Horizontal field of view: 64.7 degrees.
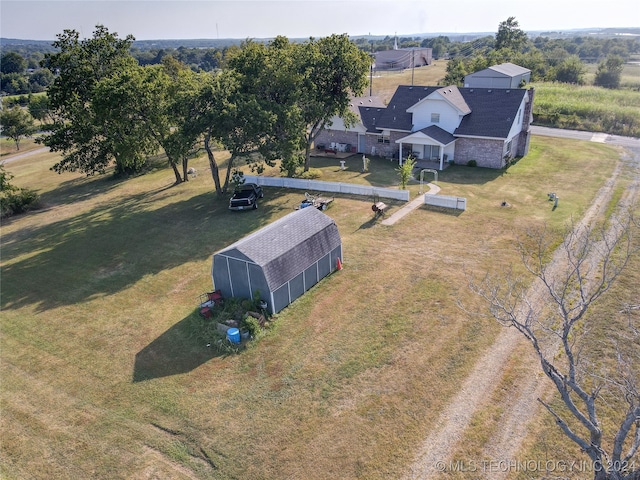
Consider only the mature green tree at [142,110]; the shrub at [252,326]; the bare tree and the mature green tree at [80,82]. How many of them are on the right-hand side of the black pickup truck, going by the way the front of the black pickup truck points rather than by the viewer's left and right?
2

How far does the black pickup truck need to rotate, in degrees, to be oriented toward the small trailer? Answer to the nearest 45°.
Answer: approximately 90° to its right

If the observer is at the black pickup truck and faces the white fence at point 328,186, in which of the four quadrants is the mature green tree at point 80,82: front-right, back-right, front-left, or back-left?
back-left
